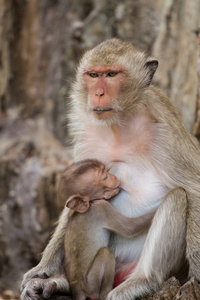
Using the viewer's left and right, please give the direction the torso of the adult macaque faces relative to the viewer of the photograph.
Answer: facing the viewer and to the left of the viewer
